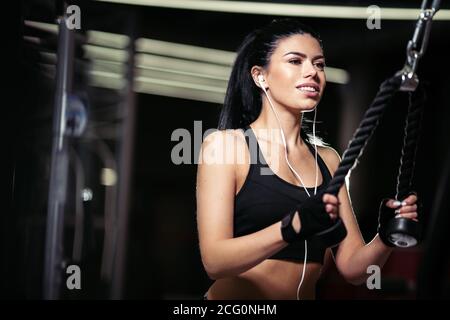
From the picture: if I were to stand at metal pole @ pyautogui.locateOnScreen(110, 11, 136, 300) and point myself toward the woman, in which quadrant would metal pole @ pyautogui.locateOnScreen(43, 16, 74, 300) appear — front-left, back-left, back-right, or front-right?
front-right

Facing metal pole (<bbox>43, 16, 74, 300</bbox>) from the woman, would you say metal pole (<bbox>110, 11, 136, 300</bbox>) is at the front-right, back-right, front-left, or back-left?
front-right

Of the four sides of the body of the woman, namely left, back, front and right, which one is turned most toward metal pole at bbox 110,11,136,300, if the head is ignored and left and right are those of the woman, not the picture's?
back

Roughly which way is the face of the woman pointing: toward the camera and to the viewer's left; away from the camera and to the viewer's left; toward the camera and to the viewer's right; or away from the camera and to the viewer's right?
toward the camera and to the viewer's right

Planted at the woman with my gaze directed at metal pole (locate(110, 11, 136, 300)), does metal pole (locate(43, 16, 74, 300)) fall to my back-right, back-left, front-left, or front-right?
front-left

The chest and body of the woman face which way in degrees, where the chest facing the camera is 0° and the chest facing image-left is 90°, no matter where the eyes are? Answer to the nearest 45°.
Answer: approximately 315°
